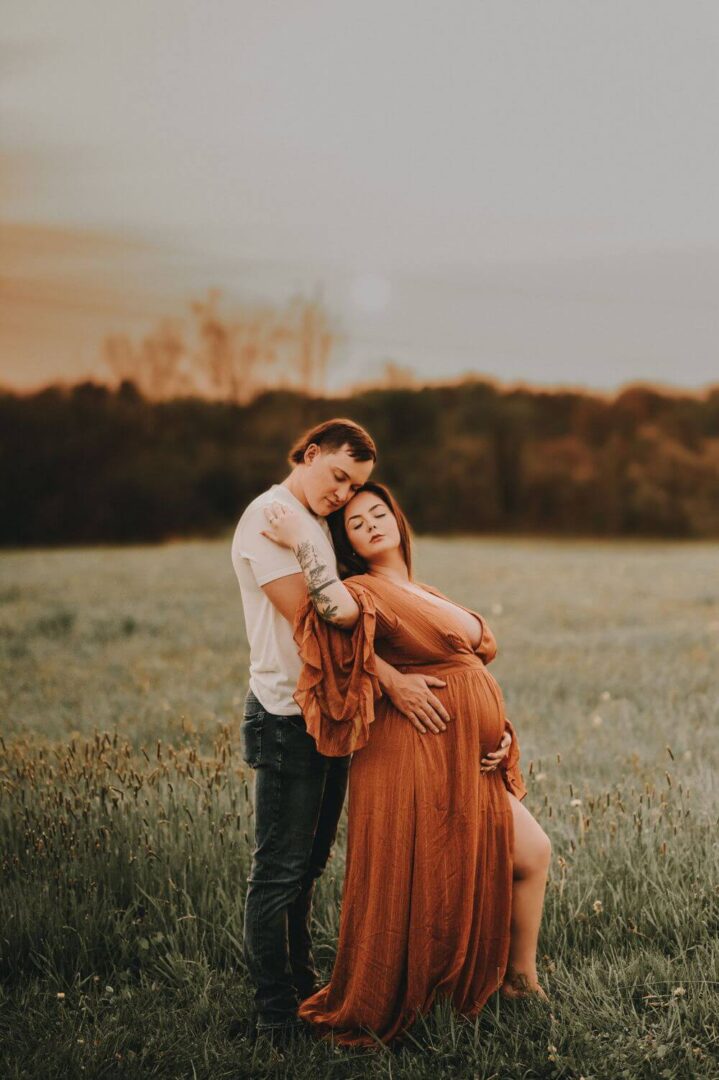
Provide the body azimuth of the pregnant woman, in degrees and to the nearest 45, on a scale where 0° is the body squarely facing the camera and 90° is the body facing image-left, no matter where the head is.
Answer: approximately 315°

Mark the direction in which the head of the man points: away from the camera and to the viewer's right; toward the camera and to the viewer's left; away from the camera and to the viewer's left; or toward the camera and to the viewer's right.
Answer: toward the camera and to the viewer's right

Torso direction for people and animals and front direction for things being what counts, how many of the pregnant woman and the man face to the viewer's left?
0

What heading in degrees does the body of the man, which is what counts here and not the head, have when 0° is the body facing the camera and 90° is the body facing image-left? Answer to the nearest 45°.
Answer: approximately 270°
